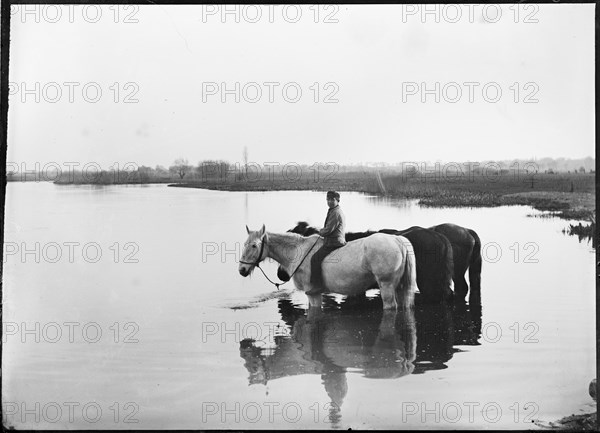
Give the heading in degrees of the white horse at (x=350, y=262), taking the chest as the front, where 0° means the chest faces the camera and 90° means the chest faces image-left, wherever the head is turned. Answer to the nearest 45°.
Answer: approximately 90°

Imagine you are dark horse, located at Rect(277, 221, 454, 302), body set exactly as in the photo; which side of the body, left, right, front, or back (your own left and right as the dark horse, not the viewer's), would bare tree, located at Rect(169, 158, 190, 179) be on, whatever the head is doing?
right

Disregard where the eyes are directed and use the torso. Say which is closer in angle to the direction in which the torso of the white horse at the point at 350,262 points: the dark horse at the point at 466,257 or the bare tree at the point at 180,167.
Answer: the bare tree

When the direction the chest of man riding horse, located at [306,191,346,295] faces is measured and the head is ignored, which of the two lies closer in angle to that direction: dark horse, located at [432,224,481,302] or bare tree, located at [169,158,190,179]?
the bare tree

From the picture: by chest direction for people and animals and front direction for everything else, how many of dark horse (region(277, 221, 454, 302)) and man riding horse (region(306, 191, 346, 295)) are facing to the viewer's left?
2

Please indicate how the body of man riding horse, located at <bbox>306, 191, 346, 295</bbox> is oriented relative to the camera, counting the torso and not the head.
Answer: to the viewer's left

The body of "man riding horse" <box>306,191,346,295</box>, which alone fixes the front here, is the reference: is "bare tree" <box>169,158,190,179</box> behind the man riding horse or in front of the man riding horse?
in front

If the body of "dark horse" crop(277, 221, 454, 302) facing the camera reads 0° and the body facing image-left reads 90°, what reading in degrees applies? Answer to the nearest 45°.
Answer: approximately 90°
